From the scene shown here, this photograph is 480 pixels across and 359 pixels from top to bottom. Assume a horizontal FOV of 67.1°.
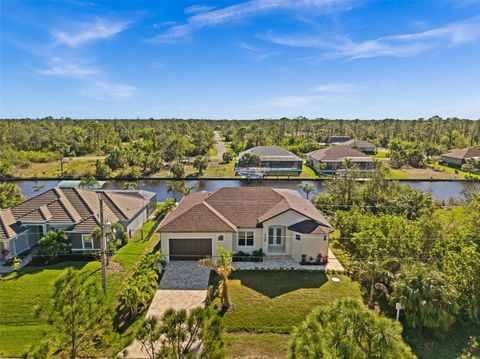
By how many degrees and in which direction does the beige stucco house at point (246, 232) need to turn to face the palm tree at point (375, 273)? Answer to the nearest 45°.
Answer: approximately 45° to its left

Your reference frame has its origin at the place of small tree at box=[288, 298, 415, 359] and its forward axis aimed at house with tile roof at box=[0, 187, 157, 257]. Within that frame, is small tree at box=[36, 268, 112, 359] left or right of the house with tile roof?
left

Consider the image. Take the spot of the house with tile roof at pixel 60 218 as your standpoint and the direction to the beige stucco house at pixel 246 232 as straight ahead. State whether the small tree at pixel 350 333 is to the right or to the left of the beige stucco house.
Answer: right

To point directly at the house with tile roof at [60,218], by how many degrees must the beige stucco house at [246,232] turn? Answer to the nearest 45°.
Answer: approximately 90° to its right

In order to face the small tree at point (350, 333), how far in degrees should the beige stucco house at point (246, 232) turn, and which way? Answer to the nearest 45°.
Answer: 0° — it already faces it

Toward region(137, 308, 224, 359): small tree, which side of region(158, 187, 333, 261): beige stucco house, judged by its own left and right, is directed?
front

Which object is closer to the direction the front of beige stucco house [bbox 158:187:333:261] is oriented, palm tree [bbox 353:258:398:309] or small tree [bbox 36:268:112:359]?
the small tree

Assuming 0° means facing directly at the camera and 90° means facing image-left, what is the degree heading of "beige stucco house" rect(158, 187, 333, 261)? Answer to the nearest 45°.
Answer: approximately 0°

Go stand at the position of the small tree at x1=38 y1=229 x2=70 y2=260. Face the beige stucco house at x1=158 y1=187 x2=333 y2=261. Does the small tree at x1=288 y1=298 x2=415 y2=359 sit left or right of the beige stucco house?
right

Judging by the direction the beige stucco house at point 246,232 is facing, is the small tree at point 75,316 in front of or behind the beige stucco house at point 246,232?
in front

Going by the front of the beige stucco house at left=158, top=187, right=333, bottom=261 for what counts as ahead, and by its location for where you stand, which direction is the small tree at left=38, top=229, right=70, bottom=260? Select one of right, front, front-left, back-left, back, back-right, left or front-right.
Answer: right
